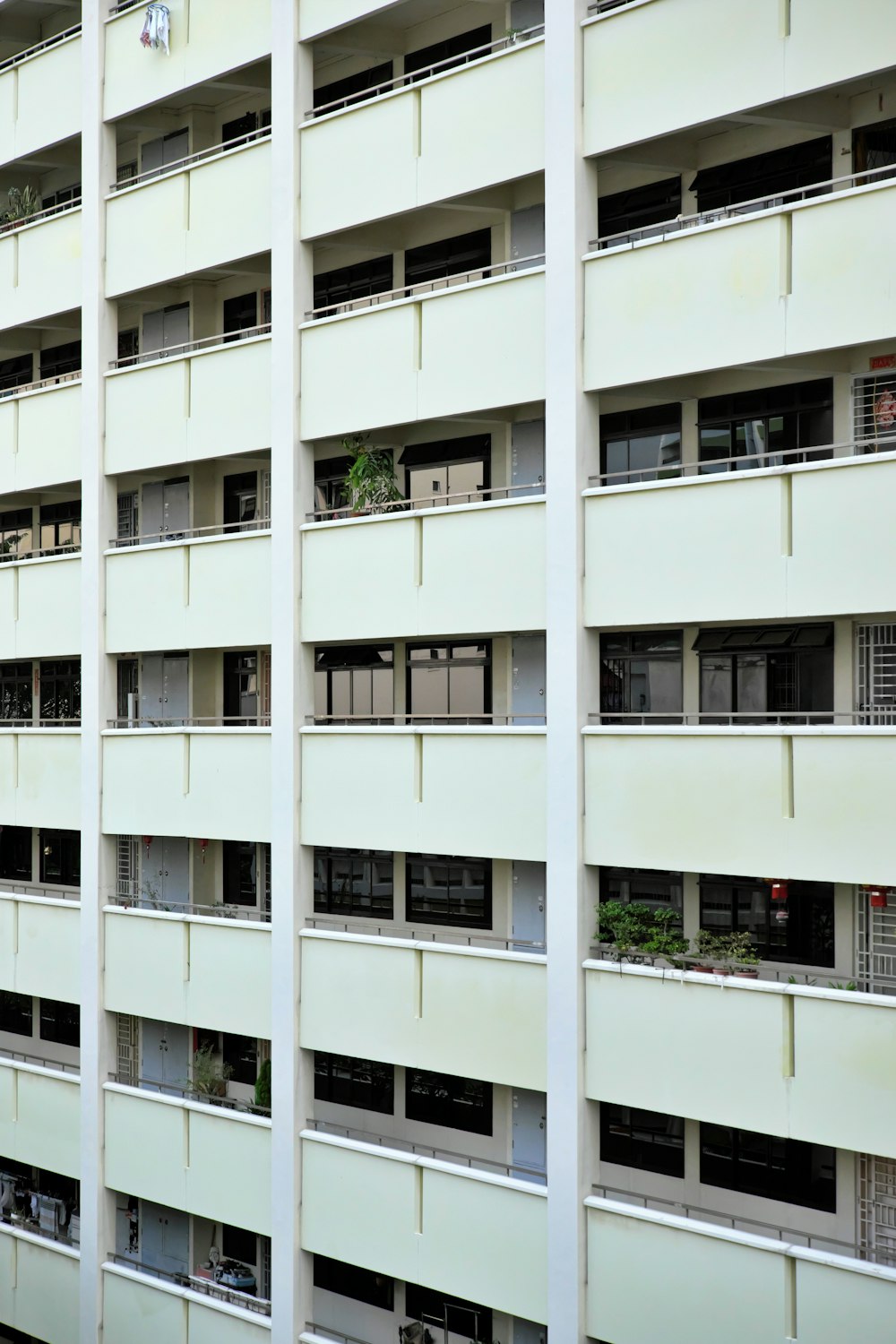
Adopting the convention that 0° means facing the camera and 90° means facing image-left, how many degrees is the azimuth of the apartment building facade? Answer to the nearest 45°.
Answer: approximately 45°
